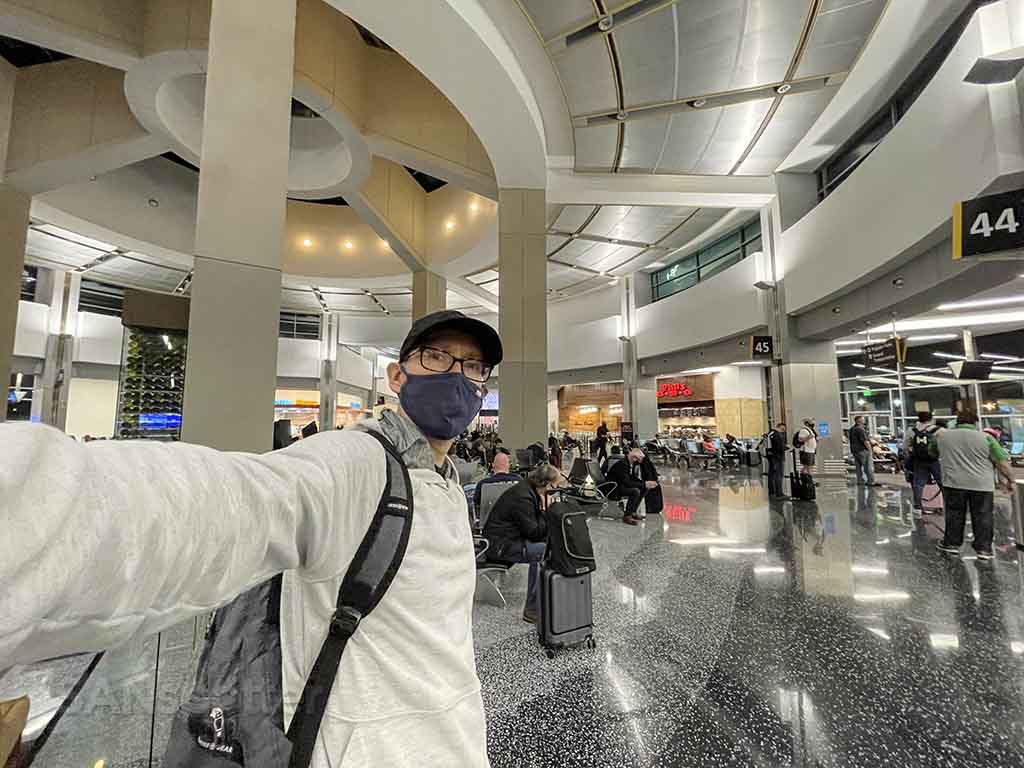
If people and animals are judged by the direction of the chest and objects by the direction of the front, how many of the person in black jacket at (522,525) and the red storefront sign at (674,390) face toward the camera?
1

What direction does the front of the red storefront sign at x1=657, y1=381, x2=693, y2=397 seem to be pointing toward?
toward the camera

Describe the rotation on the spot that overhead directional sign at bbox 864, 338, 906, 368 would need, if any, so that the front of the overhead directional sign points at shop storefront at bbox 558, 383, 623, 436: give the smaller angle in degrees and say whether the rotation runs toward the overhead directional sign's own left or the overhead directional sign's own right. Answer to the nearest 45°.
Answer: approximately 90° to the overhead directional sign's own right

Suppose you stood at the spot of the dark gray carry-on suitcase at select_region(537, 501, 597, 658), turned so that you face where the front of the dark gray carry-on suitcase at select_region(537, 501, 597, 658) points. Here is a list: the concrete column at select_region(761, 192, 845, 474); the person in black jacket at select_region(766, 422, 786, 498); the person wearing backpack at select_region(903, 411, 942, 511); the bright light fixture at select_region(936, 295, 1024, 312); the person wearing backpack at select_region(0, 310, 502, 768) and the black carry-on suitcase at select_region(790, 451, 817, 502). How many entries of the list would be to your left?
5

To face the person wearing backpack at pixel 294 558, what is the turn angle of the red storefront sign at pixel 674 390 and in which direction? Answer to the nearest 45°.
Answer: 0° — it already faces them

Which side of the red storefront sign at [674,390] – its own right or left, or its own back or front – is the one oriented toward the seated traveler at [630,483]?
front

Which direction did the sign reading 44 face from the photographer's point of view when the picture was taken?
facing the viewer and to the left of the viewer

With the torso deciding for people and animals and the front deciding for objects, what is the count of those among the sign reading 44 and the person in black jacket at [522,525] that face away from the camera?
0

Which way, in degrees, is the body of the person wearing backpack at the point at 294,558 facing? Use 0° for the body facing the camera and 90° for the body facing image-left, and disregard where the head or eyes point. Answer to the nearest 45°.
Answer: approximately 315°

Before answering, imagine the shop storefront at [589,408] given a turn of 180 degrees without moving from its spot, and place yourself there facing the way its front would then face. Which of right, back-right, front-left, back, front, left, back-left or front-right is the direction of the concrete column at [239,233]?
back

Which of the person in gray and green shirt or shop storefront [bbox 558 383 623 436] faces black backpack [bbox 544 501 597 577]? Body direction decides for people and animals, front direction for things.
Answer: the shop storefront

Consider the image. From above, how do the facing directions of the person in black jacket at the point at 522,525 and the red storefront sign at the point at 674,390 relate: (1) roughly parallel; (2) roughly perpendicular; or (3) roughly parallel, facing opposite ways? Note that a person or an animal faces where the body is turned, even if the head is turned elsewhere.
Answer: roughly perpendicular

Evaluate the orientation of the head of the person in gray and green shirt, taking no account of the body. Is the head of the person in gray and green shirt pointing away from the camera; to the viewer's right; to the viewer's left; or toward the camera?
away from the camera

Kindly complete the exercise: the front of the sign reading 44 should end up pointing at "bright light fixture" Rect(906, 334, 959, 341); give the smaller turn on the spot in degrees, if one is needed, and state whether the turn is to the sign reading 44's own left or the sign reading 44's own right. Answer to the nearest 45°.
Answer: approximately 135° to the sign reading 44's own right

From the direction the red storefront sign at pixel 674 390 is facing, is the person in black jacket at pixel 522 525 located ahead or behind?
ahead
